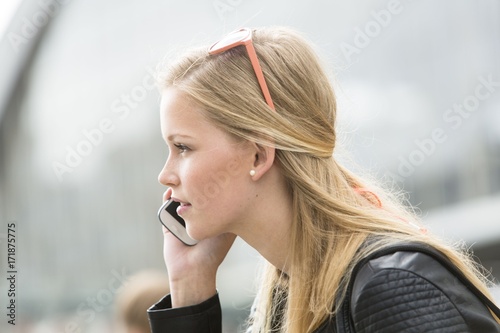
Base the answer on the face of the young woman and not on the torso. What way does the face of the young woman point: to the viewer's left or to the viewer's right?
to the viewer's left

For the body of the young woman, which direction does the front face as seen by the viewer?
to the viewer's left
